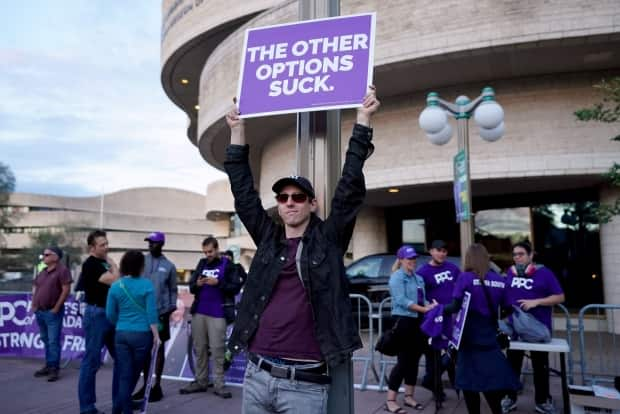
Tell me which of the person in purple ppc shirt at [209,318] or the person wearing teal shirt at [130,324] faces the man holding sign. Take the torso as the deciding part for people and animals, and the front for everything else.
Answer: the person in purple ppc shirt

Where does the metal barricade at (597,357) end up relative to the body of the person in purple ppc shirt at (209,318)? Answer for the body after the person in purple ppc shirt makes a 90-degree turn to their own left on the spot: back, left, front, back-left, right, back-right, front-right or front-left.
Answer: front

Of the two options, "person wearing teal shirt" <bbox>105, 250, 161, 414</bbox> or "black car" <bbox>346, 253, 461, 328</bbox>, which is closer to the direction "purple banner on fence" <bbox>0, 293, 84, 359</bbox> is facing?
the person wearing teal shirt

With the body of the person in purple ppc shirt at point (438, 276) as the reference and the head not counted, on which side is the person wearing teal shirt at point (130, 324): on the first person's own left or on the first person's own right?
on the first person's own right

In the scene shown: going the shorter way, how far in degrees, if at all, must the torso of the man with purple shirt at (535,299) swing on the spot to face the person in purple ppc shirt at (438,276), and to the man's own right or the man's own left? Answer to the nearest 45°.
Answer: approximately 45° to the man's own right

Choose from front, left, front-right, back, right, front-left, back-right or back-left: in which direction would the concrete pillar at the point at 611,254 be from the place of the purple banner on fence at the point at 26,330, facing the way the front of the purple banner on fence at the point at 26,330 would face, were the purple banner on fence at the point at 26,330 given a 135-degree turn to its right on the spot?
back-right

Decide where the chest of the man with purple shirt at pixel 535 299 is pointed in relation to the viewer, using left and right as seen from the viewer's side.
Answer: facing the viewer and to the left of the viewer

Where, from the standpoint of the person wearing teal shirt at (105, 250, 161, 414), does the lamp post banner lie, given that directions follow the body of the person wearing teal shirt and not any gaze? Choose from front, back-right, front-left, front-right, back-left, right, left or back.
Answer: right

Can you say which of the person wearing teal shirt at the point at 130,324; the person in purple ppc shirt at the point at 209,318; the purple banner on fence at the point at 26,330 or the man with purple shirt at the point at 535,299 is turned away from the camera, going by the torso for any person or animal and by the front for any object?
the person wearing teal shirt

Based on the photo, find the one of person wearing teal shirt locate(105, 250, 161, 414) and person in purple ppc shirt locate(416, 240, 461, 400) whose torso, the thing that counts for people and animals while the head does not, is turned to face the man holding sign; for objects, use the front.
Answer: the person in purple ppc shirt

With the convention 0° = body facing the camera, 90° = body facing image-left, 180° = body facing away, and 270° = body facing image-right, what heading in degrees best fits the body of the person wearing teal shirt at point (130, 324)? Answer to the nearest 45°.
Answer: approximately 180°

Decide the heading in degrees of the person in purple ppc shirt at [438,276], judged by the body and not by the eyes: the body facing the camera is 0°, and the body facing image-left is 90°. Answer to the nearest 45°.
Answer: approximately 0°

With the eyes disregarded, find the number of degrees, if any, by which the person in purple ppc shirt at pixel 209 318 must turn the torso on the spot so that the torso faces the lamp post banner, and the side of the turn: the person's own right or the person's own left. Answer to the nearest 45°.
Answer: approximately 90° to the person's own left
